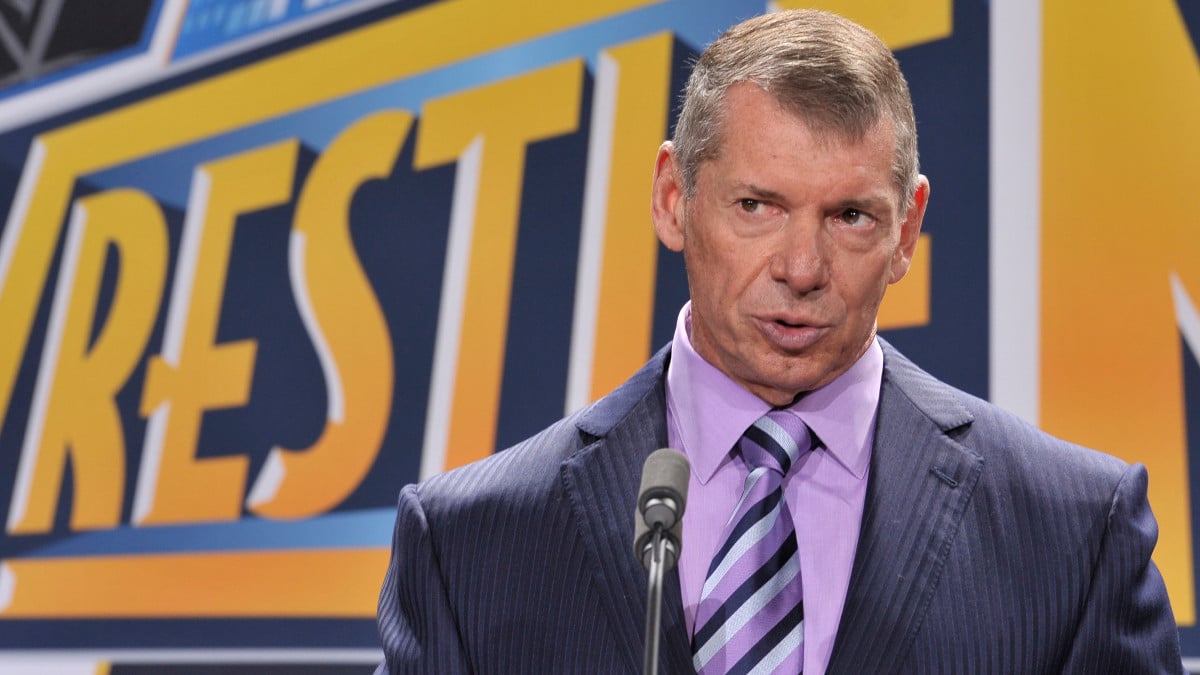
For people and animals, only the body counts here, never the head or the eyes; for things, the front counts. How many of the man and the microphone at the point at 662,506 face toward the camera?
1

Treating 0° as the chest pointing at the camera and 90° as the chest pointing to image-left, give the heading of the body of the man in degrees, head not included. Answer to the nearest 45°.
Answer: approximately 0°

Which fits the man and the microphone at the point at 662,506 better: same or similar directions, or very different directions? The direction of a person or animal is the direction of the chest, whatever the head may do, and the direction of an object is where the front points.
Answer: very different directions

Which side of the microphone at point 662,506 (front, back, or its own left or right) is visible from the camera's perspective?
back
